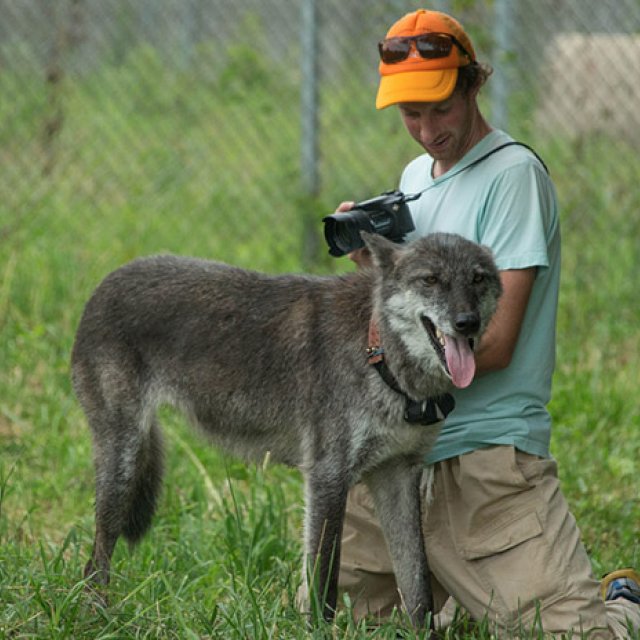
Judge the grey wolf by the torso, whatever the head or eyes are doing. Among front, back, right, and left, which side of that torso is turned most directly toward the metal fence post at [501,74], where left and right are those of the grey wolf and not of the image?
left

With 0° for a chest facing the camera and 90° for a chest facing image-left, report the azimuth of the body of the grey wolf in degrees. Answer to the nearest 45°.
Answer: approximately 315°

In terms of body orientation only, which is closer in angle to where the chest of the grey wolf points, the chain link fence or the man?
the man

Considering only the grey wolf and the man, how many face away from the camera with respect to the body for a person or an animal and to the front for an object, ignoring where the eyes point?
0

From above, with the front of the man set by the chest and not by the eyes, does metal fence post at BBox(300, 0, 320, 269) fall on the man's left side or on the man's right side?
on the man's right side

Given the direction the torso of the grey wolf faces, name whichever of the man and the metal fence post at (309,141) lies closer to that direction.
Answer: the man

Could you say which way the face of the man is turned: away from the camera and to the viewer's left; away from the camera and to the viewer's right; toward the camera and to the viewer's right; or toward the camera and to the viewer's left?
toward the camera and to the viewer's left

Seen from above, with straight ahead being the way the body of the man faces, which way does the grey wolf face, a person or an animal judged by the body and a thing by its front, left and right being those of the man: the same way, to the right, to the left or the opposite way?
to the left

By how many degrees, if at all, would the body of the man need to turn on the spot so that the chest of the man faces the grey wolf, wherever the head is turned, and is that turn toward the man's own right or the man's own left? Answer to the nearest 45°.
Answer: approximately 45° to the man's own right

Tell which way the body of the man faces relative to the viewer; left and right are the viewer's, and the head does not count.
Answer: facing the viewer and to the left of the viewer

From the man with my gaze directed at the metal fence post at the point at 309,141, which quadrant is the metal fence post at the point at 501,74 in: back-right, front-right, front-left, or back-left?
front-right

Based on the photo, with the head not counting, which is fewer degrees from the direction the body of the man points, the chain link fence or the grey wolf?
the grey wolf

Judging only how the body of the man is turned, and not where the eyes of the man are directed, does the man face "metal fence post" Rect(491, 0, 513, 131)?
no

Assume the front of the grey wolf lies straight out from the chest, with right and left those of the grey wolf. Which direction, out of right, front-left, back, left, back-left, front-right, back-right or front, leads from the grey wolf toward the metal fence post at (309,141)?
back-left
